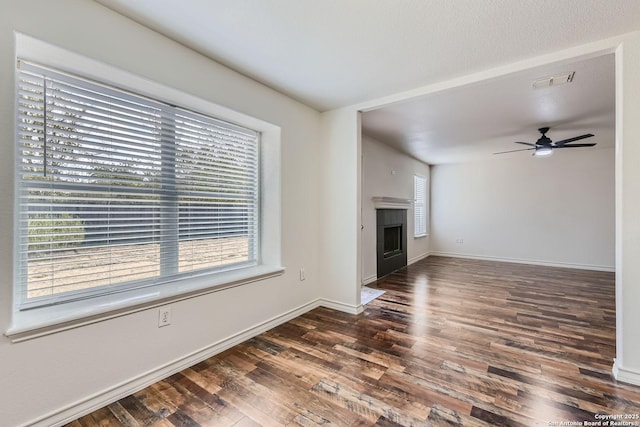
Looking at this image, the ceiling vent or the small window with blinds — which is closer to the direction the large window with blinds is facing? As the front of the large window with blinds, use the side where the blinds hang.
the ceiling vent

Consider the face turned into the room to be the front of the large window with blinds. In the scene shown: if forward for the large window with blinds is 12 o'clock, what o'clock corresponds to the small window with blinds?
The small window with blinds is roughly at 10 o'clock from the large window with blinds.

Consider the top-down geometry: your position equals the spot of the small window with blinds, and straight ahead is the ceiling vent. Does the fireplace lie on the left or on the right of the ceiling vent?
right

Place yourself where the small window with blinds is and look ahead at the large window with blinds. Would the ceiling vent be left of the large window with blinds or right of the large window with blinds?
left

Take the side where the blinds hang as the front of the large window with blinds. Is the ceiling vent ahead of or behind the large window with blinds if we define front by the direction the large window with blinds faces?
ahead

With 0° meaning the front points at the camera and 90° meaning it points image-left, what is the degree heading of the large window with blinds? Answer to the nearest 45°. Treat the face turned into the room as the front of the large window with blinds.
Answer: approximately 315°
